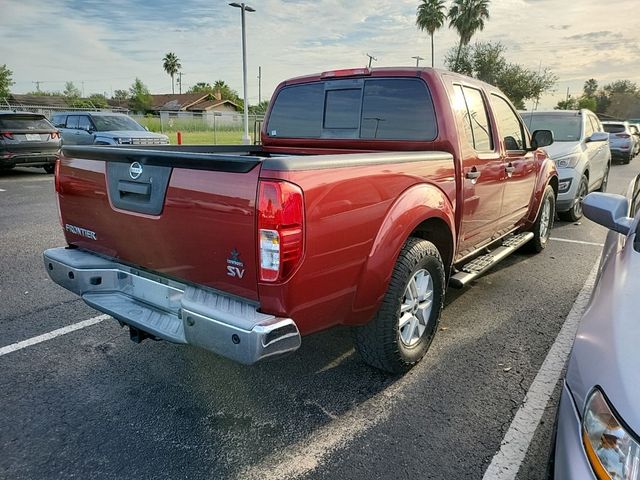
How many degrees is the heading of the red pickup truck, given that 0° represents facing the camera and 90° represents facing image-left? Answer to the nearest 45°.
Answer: approximately 225°

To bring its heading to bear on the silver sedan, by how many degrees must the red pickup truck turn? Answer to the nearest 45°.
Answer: approximately 90° to its right

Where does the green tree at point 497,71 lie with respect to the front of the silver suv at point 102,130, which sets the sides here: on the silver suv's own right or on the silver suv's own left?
on the silver suv's own left

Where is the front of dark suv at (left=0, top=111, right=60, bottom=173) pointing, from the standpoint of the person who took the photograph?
facing away from the viewer

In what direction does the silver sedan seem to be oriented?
toward the camera

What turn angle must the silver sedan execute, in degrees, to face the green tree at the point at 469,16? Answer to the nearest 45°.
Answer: approximately 180°

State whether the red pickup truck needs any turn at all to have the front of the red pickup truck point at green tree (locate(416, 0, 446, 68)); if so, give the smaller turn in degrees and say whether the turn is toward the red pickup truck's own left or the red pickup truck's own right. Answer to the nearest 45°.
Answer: approximately 45° to the red pickup truck's own left

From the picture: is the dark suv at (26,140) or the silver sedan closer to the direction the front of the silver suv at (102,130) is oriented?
the silver sedan

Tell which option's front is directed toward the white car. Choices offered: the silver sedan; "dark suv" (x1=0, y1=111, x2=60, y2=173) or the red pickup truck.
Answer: the red pickup truck

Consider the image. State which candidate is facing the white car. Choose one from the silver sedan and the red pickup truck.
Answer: the red pickup truck

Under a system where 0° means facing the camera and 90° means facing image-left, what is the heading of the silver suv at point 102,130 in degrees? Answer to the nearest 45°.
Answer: approximately 315°

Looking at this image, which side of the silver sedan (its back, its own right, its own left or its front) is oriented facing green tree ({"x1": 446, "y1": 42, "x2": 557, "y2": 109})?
back

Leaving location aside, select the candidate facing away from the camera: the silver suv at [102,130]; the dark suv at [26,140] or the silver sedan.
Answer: the dark suv

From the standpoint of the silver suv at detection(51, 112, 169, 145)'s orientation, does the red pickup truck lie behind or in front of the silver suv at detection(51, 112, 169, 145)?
in front

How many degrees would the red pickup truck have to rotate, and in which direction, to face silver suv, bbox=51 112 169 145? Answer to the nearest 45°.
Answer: approximately 90° to its left

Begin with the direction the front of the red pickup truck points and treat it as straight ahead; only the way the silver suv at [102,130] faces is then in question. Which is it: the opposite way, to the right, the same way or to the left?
to the right
